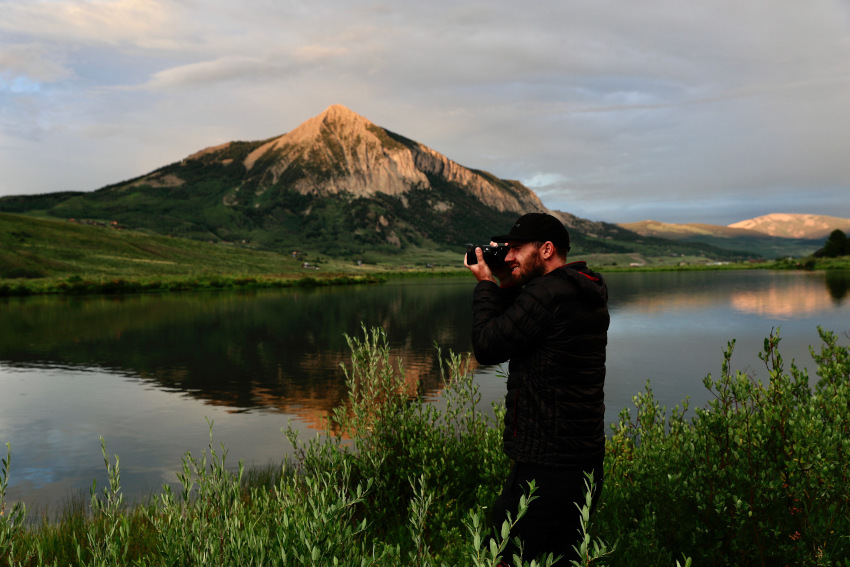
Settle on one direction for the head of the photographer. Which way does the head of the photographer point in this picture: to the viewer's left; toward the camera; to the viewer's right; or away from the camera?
to the viewer's left

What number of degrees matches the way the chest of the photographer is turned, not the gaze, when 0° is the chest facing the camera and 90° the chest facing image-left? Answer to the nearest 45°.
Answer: approximately 90°

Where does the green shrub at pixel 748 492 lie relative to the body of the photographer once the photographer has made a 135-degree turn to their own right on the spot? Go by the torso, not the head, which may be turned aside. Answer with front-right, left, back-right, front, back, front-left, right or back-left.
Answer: front
